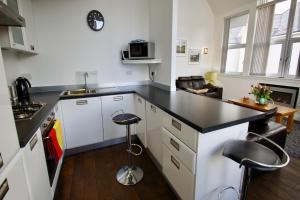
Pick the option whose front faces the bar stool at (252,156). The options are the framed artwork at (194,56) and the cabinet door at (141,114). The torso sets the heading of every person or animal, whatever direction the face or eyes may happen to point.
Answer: the framed artwork

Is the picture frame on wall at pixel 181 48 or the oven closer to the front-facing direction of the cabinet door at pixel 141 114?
the oven

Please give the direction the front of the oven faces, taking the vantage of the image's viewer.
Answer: facing to the right of the viewer

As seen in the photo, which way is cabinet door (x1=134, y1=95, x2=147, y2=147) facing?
to the viewer's left

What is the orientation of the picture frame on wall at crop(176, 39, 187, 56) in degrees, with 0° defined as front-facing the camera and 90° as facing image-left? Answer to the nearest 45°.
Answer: approximately 0°

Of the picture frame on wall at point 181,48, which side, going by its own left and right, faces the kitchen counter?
front

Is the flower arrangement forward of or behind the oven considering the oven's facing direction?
forward

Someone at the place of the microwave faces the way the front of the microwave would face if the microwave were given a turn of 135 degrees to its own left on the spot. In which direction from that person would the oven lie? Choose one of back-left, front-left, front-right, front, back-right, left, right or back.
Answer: back

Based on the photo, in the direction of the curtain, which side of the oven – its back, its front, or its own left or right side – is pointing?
front

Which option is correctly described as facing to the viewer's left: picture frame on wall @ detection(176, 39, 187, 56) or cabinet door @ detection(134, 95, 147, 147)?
the cabinet door

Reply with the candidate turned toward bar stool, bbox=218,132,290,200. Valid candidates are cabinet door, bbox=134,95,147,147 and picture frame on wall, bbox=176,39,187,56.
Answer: the picture frame on wall

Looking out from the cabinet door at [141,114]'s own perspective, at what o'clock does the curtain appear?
The curtain is roughly at 5 o'clock from the cabinet door.
